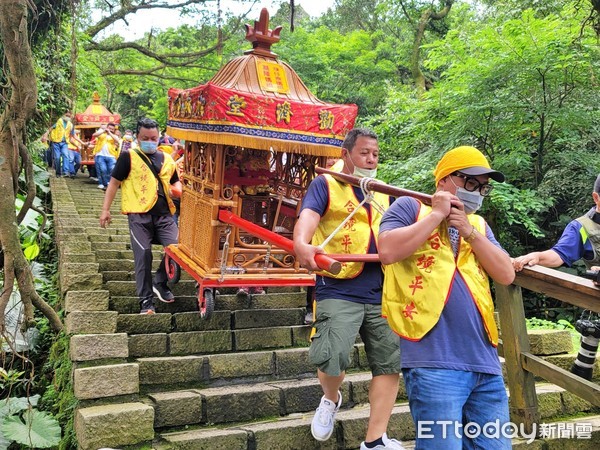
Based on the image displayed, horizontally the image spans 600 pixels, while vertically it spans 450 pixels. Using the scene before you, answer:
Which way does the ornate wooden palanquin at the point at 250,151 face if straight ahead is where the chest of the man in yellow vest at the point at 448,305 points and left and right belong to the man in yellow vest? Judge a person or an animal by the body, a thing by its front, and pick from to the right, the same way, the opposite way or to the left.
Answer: the same way

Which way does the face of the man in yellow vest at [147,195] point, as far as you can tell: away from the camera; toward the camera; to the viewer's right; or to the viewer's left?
toward the camera

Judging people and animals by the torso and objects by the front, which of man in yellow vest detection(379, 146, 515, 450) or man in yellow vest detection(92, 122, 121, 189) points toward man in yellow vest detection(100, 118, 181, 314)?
man in yellow vest detection(92, 122, 121, 189)

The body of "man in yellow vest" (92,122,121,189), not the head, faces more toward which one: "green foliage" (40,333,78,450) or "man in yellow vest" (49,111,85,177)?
the green foliage

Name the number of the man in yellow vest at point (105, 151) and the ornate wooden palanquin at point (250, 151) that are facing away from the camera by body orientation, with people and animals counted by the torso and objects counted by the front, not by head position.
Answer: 0

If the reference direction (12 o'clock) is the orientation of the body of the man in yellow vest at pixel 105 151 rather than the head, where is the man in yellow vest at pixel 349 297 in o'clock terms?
the man in yellow vest at pixel 349 297 is roughly at 12 o'clock from the man in yellow vest at pixel 105 151.

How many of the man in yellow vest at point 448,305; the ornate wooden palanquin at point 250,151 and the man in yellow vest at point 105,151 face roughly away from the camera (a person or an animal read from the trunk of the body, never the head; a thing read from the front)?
0

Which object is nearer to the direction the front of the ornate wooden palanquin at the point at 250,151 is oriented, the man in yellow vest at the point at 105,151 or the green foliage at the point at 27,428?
the green foliage

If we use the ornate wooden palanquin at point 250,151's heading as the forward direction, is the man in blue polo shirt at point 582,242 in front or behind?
in front

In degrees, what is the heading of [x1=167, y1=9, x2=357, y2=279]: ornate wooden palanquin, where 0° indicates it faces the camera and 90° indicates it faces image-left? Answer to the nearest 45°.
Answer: approximately 315°

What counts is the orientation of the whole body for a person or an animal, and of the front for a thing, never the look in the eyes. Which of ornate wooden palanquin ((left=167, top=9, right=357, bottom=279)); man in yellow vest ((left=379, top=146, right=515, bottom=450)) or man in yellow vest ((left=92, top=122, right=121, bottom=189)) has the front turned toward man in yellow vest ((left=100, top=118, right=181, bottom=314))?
man in yellow vest ((left=92, top=122, right=121, bottom=189))

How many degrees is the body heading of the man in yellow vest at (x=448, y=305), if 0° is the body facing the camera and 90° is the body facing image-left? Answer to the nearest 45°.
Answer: approximately 315°

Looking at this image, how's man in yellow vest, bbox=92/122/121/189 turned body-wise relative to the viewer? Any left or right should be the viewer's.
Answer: facing the viewer

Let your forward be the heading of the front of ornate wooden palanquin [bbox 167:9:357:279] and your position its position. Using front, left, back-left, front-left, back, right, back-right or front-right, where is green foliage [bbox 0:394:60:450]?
right

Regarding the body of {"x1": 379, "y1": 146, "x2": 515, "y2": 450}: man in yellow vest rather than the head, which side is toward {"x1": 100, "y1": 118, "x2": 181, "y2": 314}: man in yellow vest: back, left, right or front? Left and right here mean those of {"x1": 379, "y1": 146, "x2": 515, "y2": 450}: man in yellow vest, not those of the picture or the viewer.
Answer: back

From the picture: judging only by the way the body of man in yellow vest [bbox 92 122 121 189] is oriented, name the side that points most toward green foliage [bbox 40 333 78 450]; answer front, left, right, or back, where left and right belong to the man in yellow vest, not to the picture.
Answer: front

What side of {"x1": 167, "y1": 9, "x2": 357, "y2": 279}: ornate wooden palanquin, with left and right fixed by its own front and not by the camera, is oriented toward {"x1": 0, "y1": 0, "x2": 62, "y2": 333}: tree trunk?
right

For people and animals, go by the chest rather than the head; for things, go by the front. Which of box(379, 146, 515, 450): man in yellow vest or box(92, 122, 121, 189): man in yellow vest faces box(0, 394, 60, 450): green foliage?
box(92, 122, 121, 189): man in yellow vest

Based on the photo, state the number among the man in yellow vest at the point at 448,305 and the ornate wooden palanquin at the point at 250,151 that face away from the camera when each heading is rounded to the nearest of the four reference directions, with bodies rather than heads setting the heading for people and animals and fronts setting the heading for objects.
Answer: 0
